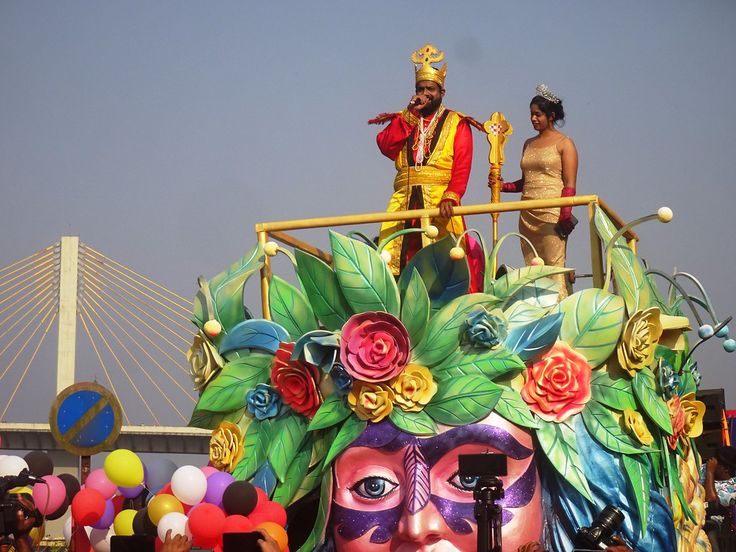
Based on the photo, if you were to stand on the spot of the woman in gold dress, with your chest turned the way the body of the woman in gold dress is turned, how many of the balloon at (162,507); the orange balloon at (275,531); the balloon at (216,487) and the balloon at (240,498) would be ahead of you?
4

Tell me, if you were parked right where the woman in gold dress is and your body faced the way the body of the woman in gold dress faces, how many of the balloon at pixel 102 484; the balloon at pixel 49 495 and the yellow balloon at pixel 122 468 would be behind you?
0

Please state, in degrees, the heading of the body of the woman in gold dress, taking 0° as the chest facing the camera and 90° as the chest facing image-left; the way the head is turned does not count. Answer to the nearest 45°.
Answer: approximately 45°

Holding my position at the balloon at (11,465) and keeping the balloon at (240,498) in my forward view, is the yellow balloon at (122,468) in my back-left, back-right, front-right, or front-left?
front-left

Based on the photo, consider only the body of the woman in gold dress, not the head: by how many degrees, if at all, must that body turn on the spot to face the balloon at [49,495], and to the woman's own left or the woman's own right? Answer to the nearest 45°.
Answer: approximately 45° to the woman's own right

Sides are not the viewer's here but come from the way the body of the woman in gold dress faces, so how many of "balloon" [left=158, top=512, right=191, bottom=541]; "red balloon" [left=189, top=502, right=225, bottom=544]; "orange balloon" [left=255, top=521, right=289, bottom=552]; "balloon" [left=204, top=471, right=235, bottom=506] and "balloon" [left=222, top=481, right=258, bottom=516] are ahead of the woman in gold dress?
5

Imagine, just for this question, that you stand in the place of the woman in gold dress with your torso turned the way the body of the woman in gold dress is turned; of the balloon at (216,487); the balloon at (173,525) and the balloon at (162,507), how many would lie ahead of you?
3

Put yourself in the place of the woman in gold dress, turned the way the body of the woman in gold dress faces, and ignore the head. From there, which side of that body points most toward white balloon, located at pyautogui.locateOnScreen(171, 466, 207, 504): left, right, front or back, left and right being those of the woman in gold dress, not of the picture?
front

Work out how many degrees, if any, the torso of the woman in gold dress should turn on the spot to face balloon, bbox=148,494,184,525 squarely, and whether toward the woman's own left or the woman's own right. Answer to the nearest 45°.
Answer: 0° — they already face it

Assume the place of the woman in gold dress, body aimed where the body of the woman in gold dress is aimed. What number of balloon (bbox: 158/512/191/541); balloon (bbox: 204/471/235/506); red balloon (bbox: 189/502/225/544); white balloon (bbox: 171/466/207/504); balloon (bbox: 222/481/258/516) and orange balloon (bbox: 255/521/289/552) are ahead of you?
6

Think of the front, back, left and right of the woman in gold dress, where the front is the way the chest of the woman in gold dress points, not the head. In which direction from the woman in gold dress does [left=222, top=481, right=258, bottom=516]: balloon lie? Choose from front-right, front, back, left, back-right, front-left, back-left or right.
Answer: front

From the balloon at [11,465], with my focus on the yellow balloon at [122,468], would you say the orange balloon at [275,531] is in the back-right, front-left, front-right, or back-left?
front-right

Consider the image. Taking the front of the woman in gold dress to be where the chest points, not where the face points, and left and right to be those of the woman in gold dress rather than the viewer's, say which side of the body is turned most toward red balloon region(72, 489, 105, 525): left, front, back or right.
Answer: front

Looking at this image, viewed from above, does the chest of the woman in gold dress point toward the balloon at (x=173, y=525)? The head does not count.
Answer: yes

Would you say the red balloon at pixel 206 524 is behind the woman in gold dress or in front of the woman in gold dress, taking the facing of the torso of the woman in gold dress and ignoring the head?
in front

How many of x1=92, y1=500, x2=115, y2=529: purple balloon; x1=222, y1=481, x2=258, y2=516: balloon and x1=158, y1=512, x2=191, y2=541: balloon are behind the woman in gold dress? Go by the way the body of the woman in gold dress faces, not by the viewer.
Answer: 0

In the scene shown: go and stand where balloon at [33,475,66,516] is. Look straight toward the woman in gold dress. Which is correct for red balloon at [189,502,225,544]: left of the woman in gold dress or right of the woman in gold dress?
right

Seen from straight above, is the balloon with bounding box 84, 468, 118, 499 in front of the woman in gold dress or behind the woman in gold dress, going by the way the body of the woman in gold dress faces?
in front
